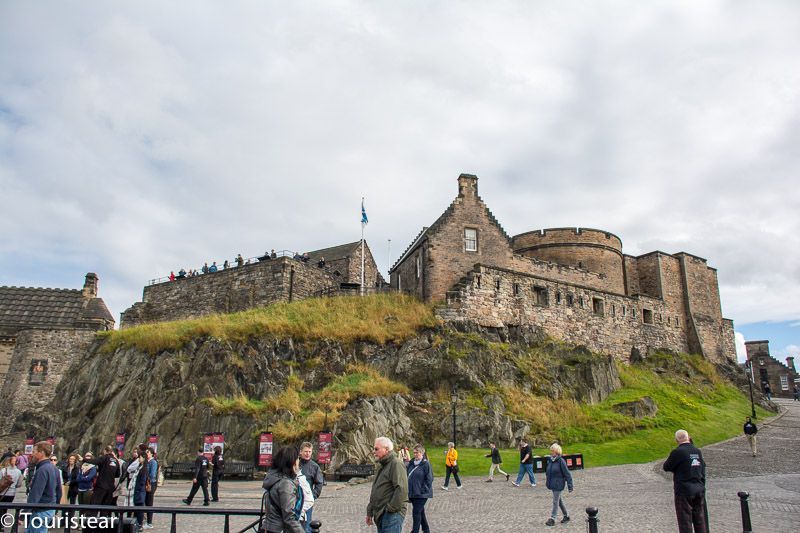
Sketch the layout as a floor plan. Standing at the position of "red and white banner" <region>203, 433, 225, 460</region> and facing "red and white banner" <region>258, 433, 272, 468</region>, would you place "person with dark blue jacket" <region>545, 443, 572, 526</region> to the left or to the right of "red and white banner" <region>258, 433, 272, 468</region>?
right

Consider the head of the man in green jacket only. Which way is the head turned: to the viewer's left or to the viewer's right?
to the viewer's left

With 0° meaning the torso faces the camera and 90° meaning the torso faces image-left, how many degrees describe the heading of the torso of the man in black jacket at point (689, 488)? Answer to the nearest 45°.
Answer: approximately 135°

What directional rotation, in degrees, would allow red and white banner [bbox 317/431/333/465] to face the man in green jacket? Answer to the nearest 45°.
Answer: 0° — it already faces them
